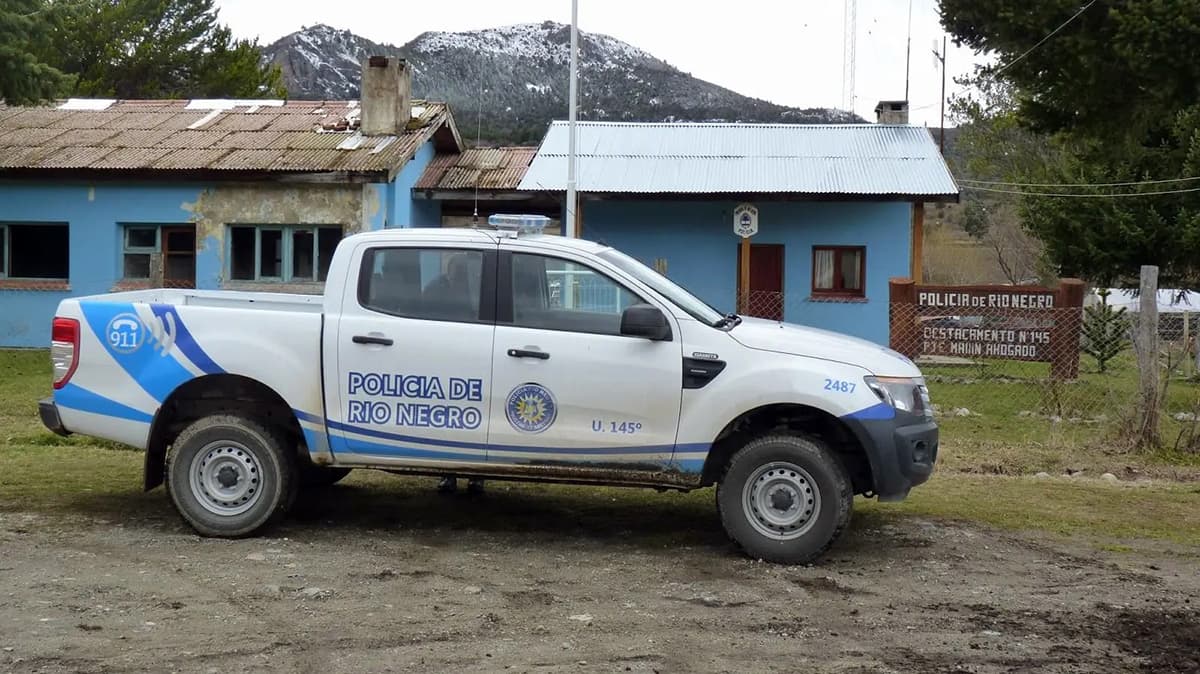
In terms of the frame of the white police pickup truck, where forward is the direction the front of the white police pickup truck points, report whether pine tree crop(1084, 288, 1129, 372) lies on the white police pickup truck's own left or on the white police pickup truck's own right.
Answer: on the white police pickup truck's own left

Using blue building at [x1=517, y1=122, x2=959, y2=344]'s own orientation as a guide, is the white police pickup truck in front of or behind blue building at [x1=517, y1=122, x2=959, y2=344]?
in front

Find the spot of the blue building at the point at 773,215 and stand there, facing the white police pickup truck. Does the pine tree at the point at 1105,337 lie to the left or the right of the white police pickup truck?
left

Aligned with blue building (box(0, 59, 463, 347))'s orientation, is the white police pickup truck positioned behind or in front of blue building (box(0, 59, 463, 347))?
in front

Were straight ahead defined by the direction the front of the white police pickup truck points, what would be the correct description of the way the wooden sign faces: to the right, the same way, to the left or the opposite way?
to the right

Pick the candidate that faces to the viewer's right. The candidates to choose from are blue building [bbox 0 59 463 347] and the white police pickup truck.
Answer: the white police pickup truck

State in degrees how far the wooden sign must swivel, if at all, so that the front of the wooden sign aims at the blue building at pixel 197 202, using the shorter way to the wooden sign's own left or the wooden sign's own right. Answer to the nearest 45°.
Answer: approximately 90° to the wooden sign's own right

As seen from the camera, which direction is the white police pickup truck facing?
to the viewer's right

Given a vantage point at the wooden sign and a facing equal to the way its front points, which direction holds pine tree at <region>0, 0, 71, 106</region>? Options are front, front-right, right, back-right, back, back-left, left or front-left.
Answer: right

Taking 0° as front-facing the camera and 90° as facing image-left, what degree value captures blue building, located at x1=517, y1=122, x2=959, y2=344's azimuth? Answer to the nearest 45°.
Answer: approximately 0°

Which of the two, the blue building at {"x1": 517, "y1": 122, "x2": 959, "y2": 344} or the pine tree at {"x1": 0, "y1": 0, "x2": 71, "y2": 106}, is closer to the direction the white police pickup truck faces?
the blue building

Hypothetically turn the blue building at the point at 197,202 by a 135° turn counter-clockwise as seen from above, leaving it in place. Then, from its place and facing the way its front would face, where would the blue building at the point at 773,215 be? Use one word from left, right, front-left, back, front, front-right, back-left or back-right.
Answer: front-right

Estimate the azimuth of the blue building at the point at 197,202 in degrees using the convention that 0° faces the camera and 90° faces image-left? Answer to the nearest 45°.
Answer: approximately 0°

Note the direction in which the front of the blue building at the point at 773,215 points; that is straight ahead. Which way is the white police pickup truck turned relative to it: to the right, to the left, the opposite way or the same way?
to the left
